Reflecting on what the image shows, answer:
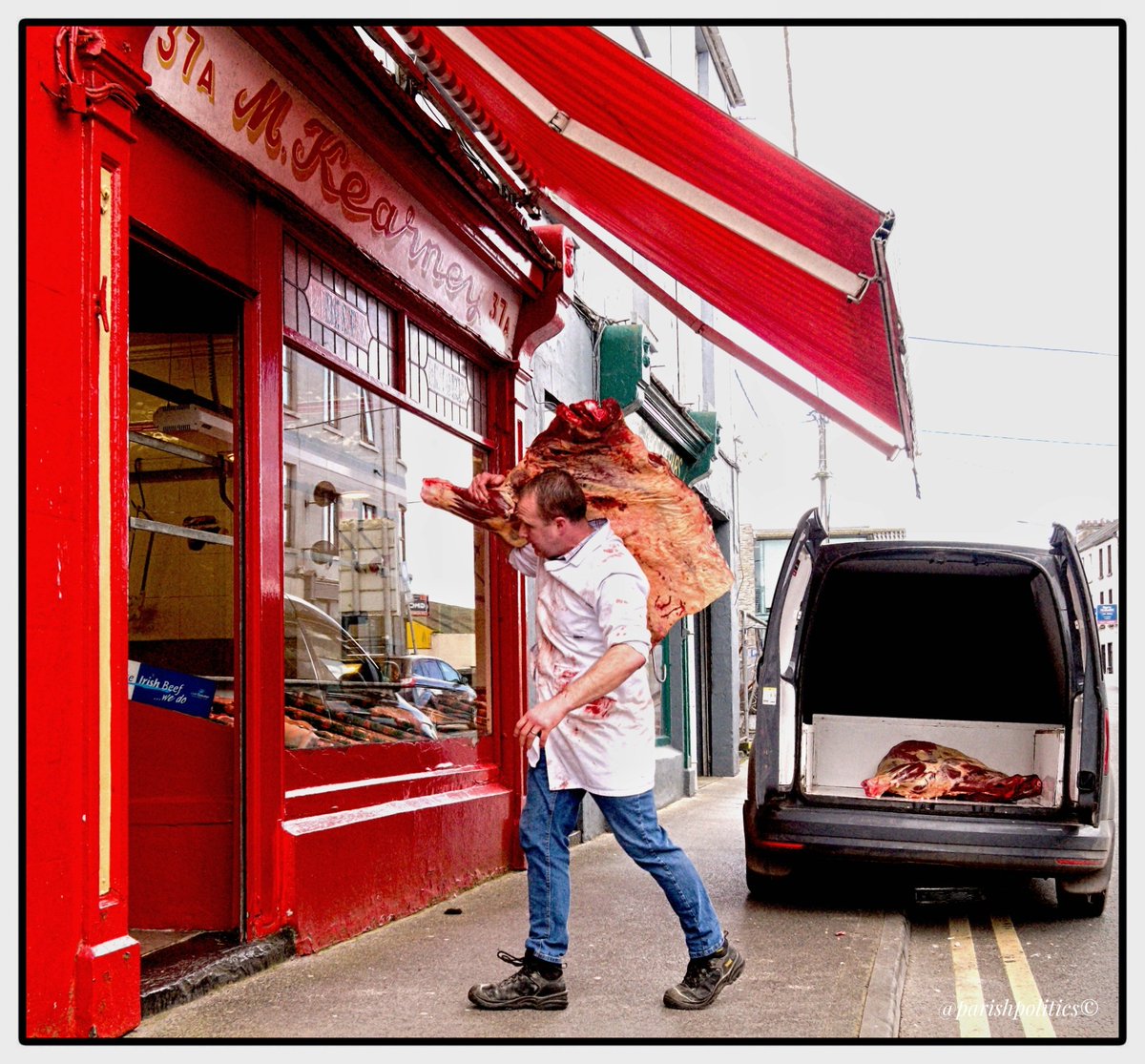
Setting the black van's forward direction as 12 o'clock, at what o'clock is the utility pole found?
The utility pole is roughly at 12 o'clock from the black van.

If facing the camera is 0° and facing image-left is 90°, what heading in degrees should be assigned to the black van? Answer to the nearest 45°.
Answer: approximately 180°

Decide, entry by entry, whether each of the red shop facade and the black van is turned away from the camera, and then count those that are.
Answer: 1

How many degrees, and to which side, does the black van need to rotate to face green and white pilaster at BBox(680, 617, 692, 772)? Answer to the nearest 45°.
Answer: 0° — it already faces it

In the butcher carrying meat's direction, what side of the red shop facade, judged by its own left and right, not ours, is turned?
front

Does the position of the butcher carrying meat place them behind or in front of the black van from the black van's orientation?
behind

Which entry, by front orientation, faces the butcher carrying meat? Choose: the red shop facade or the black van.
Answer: the red shop facade

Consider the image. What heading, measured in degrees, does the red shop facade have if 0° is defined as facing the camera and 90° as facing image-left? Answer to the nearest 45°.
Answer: approximately 315°

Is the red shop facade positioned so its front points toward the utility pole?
no

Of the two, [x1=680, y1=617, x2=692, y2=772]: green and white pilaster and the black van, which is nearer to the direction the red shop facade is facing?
the black van

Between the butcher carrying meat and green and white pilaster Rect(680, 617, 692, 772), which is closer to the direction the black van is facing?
the green and white pilaster

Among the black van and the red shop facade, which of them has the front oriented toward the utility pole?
the black van

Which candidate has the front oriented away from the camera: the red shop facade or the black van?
the black van

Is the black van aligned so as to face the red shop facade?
no
